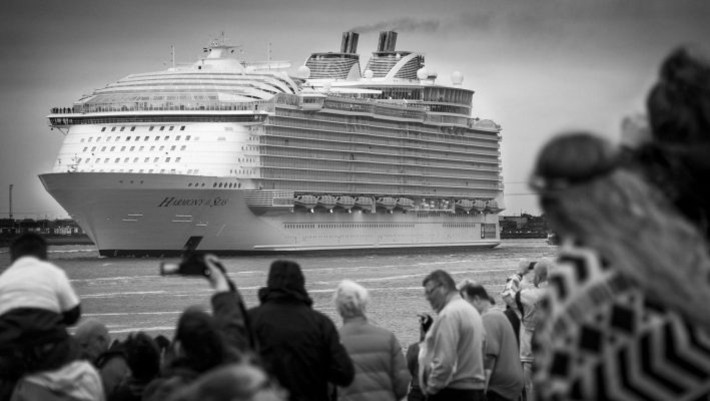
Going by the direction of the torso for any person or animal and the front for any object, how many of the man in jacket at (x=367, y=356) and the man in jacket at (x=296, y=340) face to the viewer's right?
0

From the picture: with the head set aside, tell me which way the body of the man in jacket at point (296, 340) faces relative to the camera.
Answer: away from the camera

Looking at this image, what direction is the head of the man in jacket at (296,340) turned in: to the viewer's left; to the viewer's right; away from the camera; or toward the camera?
away from the camera

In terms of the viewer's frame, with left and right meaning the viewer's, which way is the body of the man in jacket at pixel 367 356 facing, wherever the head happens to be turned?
facing away from the viewer and to the left of the viewer

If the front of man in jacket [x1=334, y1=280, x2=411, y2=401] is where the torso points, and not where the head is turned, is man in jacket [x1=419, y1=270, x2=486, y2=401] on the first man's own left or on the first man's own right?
on the first man's own right
